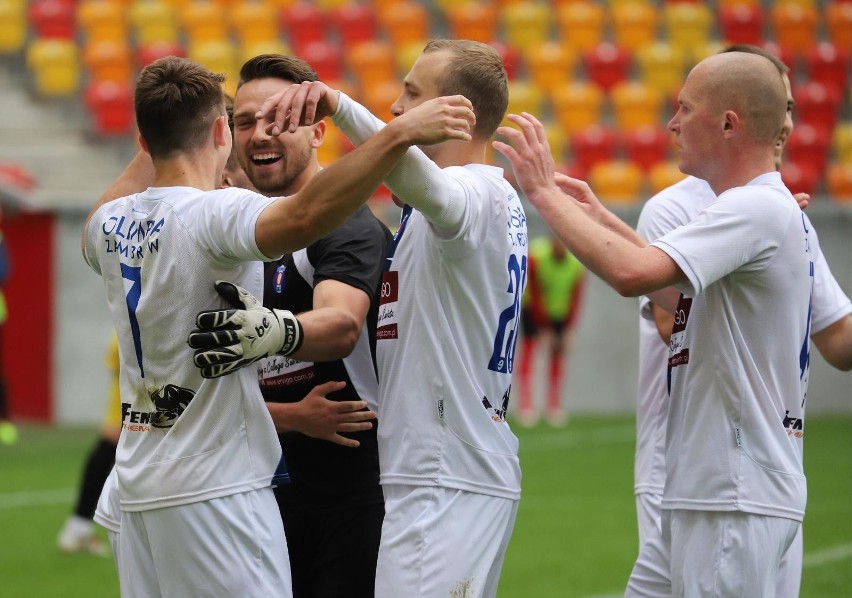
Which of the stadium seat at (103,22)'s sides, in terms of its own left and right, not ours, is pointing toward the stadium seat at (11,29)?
right

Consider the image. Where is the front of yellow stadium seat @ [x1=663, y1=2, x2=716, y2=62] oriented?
toward the camera

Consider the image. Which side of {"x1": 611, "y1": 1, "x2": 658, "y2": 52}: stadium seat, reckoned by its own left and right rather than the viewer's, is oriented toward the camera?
front

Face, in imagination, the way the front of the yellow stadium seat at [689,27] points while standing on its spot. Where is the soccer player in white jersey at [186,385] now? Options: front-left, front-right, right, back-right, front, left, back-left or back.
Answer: front

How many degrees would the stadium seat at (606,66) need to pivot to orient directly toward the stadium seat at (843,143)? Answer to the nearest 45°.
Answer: approximately 90° to its left

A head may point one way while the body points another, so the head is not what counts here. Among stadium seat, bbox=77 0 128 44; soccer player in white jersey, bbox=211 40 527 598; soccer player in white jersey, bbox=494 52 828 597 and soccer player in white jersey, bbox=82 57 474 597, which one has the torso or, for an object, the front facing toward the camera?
the stadium seat

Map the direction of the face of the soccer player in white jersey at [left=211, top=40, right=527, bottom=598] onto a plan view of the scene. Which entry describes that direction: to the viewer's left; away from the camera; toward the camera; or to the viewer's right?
to the viewer's left

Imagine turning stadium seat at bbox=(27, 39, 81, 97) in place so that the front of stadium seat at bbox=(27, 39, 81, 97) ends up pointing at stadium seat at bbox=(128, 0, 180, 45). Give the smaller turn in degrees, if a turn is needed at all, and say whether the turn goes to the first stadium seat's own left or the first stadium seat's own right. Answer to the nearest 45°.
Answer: approximately 90° to the first stadium seat's own left

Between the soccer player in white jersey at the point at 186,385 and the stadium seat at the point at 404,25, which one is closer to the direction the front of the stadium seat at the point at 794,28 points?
the soccer player in white jersey

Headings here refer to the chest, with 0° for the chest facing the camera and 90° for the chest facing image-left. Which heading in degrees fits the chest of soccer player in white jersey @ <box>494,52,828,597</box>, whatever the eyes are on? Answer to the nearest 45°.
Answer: approximately 90°

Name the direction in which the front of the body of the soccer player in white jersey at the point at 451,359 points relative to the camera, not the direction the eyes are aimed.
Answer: to the viewer's left

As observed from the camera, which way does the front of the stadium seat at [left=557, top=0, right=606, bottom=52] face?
facing the viewer

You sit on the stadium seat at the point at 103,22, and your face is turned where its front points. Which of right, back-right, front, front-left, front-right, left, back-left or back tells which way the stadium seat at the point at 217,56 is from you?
front-left

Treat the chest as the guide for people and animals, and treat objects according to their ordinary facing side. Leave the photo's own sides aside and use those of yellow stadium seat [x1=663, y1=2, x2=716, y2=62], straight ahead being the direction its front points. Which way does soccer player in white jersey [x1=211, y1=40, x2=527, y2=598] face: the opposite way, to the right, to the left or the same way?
to the right
